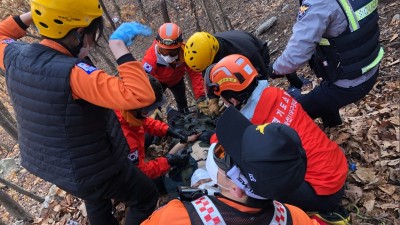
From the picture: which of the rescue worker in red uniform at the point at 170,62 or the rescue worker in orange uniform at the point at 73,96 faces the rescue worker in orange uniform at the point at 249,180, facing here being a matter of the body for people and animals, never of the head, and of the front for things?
the rescue worker in red uniform at the point at 170,62

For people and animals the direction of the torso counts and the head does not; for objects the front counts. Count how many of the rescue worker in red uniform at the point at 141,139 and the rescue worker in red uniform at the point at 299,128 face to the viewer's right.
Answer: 1

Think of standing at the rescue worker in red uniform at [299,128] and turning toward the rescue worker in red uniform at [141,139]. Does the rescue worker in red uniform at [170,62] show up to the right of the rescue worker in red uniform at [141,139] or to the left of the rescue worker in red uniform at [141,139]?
right

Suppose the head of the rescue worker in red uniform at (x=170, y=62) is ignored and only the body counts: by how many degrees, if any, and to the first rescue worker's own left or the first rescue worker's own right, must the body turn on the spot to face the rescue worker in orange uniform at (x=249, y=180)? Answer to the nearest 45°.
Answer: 0° — they already face them

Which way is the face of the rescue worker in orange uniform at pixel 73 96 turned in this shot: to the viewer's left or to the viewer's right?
to the viewer's right

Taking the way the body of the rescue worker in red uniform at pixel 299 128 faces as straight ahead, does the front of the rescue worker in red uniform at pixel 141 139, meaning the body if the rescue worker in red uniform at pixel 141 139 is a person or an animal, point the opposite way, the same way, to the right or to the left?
the opposite way

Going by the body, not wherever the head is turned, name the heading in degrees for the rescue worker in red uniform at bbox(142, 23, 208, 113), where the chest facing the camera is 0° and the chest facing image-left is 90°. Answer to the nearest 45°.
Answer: approximately 0°

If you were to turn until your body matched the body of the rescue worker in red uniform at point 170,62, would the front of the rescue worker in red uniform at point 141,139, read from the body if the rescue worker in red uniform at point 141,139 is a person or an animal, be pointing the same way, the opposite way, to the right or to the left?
to the left

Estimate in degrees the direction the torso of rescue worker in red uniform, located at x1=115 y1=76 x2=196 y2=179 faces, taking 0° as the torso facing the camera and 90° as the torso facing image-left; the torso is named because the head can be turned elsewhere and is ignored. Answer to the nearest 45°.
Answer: approximately 270°

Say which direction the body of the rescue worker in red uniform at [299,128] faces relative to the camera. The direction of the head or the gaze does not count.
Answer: to the viewer's left

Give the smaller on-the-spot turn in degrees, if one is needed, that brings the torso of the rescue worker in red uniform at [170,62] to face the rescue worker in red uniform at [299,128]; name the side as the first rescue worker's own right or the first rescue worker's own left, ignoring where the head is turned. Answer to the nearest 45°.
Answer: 0° — they already face them

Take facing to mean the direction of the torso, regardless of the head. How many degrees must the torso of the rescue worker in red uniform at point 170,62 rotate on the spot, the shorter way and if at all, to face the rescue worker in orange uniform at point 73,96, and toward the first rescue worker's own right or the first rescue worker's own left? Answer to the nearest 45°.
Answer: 0° — they already face them

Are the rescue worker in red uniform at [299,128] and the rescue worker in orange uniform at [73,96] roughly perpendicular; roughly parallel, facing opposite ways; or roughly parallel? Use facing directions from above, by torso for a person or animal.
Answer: roughly perpendicular
